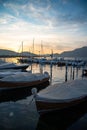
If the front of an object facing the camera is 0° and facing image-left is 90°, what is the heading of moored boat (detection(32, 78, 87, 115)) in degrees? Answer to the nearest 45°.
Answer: approximately 45°

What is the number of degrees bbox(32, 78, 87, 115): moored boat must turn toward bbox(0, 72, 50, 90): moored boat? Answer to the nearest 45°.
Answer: approximately 90° to its right
